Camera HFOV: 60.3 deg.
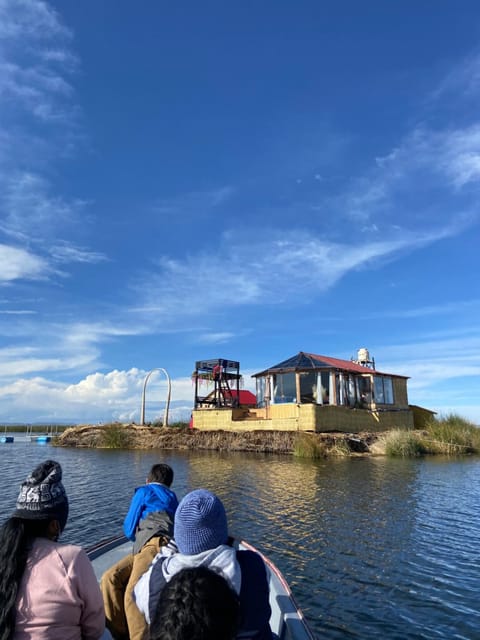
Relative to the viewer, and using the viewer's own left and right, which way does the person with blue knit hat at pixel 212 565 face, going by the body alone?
facing away from the viewer

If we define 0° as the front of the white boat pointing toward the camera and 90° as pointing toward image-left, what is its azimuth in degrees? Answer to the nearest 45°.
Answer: approximately 180°

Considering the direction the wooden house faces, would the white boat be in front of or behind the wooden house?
in front

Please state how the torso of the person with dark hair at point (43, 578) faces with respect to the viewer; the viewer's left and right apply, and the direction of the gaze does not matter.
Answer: facing away from the viewer and to the right of the viewer

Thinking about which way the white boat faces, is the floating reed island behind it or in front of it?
in front

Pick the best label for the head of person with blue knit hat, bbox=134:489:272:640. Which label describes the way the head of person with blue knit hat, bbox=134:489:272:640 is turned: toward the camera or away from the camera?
away from the camera

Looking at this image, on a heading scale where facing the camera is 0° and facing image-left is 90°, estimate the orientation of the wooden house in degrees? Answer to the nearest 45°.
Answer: approximately 45°

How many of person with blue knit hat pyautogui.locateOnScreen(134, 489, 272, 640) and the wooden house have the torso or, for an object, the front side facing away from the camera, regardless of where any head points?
1

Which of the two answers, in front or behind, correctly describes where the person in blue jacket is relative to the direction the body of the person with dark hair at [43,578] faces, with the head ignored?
in front

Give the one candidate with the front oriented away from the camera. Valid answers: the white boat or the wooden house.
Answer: the white boat
